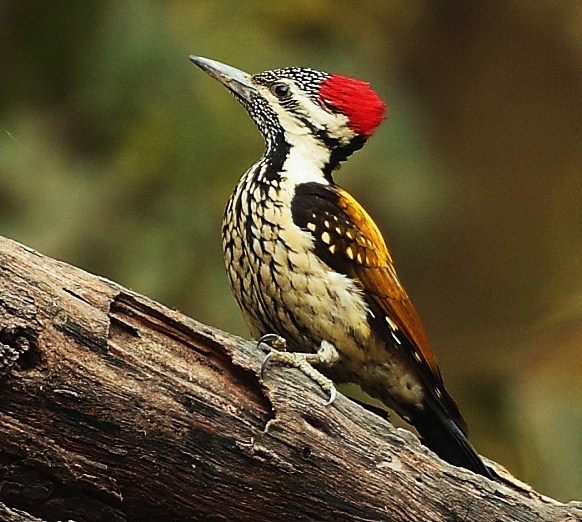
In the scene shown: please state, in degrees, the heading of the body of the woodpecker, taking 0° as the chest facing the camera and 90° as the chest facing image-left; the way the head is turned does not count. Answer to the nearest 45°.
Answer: approximately 90°
